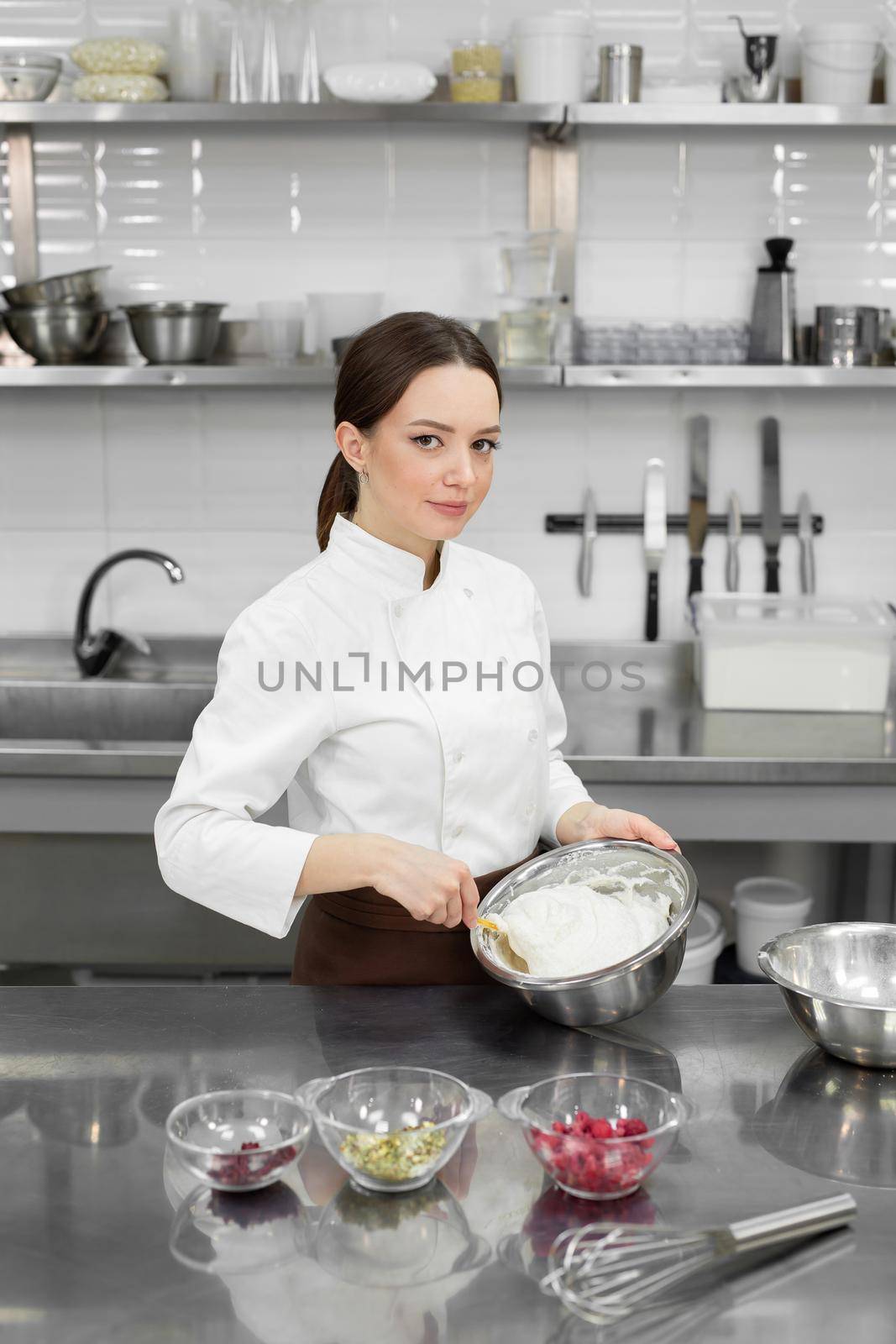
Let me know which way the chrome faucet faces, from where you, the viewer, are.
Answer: facing to the right of the viewer

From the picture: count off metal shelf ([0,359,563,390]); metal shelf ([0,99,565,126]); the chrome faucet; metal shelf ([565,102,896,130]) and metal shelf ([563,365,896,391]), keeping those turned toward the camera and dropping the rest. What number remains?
4

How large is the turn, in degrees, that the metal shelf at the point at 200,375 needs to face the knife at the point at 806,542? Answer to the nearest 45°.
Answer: approximately 90° to its left

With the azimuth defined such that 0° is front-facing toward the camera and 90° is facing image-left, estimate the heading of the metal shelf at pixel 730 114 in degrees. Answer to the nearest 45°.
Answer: approximately 0°

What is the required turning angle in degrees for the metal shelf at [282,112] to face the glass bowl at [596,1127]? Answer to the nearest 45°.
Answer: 0° — it already faces it
